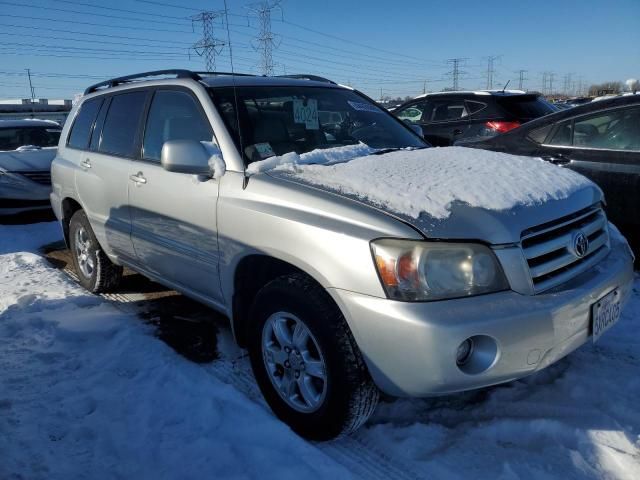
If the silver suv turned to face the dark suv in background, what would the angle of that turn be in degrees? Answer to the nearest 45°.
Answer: approximately 135° to its left

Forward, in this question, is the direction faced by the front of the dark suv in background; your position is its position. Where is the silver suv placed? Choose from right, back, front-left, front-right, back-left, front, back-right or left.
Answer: back-left

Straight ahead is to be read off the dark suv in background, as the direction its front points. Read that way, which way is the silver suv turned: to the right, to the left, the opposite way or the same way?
the opposite way

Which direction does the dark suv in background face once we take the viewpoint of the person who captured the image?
facing away from the viewer and to the left of the viewer
